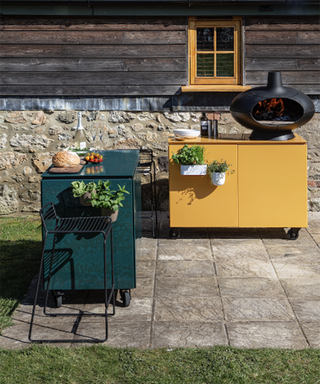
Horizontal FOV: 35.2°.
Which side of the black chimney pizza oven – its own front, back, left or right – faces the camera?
front

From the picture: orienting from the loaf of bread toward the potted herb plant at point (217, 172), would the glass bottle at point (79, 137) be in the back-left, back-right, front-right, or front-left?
front-left

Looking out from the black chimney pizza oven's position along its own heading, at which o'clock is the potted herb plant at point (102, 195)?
The potted herb plant is roughly at 1 o'clock from the black chimney pizza oven.

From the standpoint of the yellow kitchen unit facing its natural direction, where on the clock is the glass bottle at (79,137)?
The glass bottle is roughly at 2 o'clock from the yellow kitchen unit.

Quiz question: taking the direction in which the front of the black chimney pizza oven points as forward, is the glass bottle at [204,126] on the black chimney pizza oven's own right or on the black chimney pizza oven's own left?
on the black chimney pizza oven's own right

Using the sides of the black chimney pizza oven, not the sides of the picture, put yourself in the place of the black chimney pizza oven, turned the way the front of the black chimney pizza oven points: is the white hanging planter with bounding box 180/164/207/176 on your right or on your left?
on your right

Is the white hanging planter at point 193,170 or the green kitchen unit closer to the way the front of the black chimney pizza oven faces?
the green kitchen unit

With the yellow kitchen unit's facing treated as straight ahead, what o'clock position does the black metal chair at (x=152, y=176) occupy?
The black metal chair is roughly at 4 o'clock from the yellow kitchen unit.

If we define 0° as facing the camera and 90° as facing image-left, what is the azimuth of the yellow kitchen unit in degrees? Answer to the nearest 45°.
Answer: approximately 0°

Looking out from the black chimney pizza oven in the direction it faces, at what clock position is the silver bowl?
The silver bowl is roughly at 3 o'clock from the black chimney pizza oven.

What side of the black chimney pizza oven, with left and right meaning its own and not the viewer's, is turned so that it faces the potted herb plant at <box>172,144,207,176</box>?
right

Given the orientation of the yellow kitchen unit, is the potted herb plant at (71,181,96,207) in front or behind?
in front
